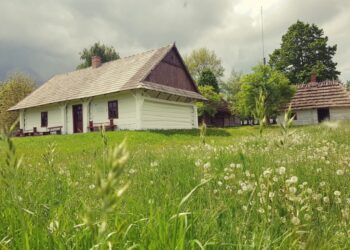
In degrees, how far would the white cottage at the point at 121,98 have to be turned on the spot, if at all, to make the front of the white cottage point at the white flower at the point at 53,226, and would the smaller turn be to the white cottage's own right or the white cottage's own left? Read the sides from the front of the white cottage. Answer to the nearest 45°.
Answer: approximately 45° to the white cottage's own left

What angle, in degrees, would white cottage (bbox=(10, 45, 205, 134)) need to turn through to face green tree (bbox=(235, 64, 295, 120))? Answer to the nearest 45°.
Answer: approximately 135° to its left

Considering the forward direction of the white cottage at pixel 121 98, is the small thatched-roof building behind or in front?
behind

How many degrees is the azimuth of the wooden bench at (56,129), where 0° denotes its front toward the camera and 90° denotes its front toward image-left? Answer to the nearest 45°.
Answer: approximately 45°

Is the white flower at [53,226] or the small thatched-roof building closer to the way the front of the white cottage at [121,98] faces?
the white flower

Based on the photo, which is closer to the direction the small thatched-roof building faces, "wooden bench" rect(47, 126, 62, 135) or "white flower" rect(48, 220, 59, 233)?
the white flower

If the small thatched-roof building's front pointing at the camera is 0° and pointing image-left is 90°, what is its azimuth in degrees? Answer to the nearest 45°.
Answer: approximately 0°

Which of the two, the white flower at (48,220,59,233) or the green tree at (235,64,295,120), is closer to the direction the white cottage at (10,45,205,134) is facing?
the white flower

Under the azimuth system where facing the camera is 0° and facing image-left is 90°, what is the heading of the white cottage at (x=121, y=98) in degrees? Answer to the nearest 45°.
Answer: approximately 45°
